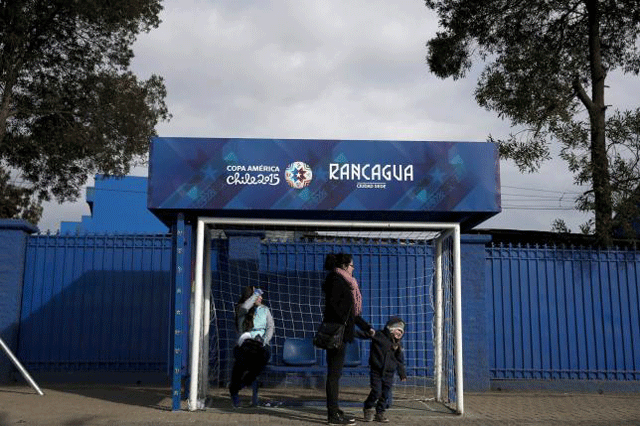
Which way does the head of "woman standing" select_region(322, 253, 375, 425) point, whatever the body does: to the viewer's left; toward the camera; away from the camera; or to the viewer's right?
to the viewer's right

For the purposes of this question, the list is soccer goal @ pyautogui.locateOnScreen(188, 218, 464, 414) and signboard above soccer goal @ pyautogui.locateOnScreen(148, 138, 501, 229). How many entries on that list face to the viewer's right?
0

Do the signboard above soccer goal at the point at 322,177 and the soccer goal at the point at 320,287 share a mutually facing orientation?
no

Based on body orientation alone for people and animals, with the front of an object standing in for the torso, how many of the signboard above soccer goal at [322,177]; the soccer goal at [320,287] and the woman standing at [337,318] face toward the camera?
2

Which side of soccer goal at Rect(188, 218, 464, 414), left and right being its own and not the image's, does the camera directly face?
front

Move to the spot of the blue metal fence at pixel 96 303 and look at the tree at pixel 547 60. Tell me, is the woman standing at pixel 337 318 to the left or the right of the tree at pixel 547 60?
right

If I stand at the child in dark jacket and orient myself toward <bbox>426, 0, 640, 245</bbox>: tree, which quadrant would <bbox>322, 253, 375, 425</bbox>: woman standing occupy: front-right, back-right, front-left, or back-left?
back-left

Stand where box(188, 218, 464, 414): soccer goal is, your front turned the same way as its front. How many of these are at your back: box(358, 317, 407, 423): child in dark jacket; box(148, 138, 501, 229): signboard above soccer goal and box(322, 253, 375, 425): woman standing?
0

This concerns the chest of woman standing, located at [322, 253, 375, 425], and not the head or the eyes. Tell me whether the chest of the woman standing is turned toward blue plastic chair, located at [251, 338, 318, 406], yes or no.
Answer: no

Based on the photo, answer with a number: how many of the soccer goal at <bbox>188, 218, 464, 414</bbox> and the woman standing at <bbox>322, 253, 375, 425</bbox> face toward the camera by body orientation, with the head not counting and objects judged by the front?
1

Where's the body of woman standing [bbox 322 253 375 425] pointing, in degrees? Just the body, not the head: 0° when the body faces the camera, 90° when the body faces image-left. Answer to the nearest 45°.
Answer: approximately 270°

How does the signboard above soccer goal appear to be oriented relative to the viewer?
toward the camera

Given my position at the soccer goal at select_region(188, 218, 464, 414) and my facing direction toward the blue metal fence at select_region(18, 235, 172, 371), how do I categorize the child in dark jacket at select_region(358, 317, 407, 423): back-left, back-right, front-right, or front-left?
back-left

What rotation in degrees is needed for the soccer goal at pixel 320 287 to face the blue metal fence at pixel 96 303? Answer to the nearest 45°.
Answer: approximately 90° to its right
